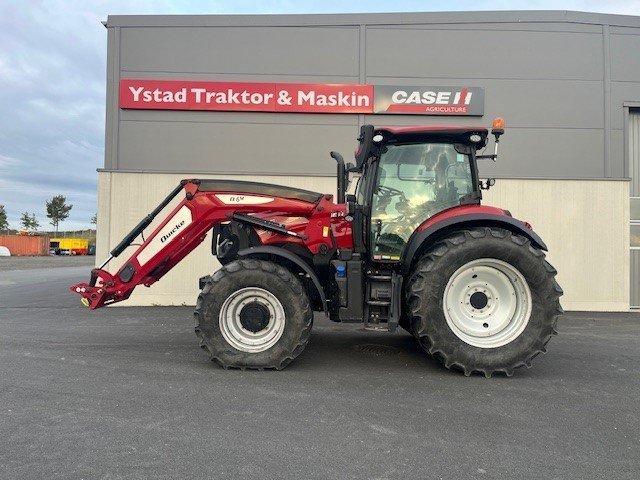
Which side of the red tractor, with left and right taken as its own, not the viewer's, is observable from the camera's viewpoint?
left
